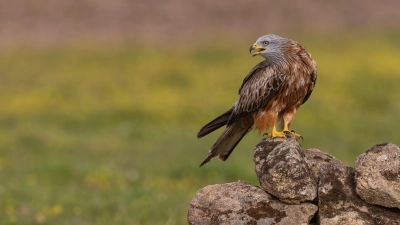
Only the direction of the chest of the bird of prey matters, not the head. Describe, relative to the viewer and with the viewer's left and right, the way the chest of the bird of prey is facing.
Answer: facing the viewer and to the right of the viewer

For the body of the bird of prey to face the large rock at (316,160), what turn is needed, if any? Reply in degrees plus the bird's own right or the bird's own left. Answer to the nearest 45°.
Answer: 0° — it already faces it

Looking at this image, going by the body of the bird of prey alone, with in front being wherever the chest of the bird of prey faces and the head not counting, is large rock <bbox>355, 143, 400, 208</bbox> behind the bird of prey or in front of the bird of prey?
in front

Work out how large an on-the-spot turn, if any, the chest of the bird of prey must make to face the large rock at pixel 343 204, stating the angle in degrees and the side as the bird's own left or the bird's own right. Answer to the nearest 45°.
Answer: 0° — it already faces it
